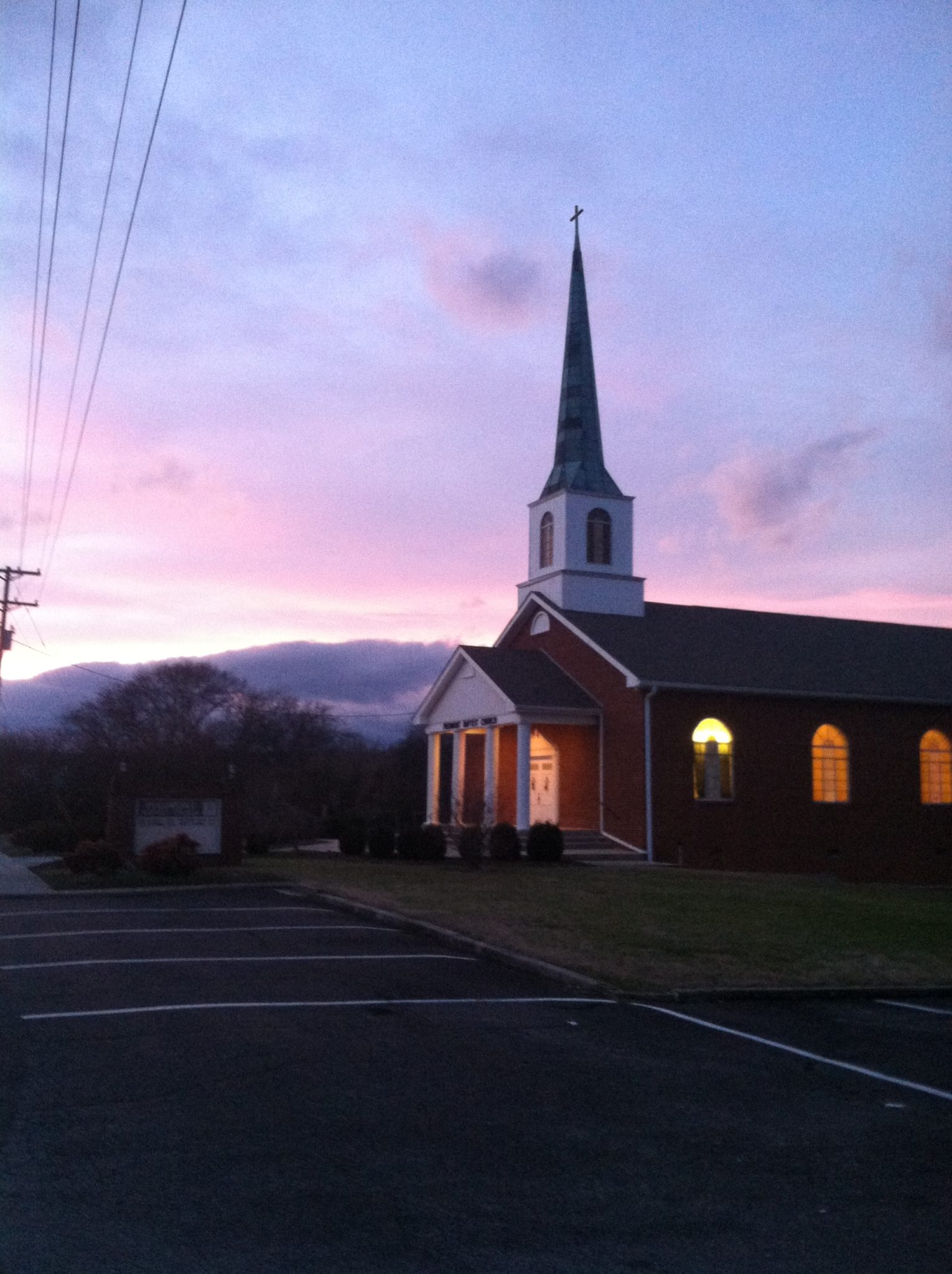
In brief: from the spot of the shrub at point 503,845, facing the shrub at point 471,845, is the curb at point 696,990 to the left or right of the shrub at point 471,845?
left

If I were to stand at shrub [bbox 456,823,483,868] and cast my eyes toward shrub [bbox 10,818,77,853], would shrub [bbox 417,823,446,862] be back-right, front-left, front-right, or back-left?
front-right

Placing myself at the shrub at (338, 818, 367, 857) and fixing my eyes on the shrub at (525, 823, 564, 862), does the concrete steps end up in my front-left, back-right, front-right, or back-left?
front-left

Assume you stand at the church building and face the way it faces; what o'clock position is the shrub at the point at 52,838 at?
The shrub is roughly at 1 o'clock from the church building.

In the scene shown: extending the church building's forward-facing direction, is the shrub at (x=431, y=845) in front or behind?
in front

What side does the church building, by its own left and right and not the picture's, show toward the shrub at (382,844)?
front

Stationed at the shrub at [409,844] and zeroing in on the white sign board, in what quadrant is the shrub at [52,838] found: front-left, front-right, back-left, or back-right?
front-right

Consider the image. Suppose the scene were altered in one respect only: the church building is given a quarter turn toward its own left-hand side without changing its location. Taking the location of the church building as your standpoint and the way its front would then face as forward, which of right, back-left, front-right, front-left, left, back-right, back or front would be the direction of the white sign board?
right

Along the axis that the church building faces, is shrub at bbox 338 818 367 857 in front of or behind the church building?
in front

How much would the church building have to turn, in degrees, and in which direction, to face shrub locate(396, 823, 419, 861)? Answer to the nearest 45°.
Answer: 0° — it already faces it

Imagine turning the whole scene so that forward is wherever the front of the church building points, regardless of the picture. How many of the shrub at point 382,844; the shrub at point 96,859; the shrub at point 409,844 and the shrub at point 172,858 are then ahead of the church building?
4

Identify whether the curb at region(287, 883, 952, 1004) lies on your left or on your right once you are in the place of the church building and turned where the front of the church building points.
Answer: on your left

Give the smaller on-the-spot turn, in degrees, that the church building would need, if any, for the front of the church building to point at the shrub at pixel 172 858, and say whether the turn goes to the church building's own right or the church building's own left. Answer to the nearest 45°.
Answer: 0° — it already faces it
